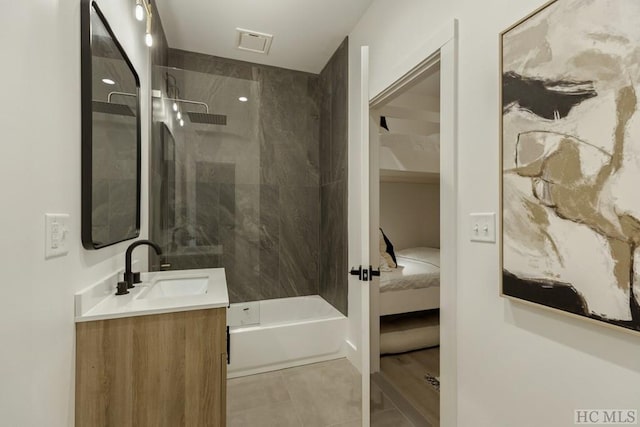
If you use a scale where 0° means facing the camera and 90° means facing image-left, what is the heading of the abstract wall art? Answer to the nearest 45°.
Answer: approximately 45°

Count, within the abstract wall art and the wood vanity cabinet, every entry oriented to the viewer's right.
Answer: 1

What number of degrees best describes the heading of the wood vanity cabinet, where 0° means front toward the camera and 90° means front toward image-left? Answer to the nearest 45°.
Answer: approximately 270°

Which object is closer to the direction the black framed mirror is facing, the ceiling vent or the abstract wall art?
the abstract wall art

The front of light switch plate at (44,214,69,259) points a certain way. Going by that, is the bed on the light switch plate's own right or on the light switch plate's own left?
on the light switch plate's own left

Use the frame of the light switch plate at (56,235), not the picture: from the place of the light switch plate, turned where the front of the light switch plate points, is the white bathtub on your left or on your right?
on your left
